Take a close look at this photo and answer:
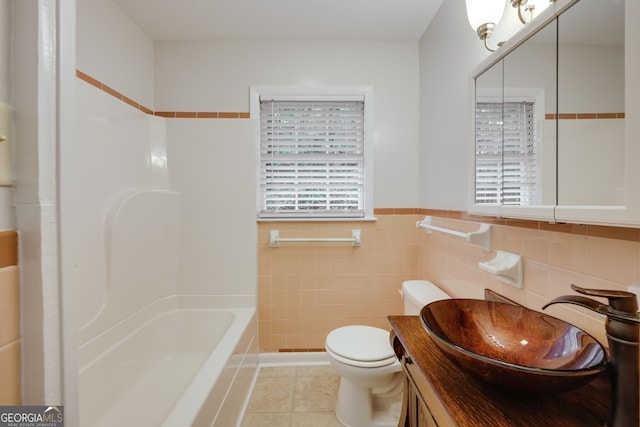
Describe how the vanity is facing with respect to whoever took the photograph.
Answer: facing the viewer and to the left of the viewer

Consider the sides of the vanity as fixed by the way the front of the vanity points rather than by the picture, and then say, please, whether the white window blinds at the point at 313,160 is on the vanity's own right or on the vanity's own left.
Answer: on the vanity's own right

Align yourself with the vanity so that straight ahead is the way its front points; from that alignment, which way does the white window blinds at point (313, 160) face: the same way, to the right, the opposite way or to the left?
to the left

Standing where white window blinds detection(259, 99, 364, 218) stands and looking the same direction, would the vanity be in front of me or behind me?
in front

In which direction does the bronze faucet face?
to the viewer's left

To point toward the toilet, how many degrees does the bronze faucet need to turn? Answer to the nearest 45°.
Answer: approximately 45° to its right

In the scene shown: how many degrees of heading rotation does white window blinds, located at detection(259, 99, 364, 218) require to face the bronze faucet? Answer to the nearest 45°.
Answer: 0° — it already faces it

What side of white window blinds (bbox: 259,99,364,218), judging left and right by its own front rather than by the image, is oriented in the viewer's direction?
front
